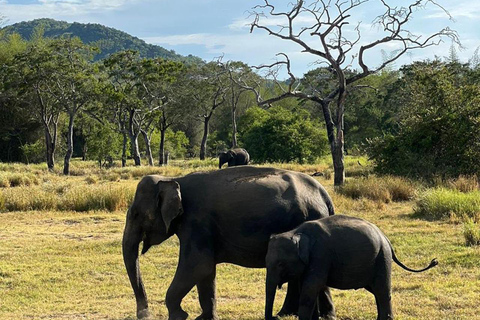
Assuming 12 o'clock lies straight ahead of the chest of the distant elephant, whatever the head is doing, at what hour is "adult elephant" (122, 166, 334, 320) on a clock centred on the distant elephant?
The adult elephant is roughly at 9 o'clock from the distant elephant.

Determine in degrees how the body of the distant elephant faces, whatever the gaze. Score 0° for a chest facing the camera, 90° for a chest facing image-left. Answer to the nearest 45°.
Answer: approximately 90°

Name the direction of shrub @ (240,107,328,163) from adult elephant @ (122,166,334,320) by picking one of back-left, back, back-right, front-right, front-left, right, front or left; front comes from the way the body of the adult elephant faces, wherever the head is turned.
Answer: right

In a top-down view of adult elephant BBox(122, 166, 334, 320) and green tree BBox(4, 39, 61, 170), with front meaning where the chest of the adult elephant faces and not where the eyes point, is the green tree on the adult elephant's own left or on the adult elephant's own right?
on the adult elephant's own right

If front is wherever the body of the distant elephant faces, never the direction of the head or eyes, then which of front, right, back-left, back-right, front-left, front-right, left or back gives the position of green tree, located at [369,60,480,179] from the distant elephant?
back

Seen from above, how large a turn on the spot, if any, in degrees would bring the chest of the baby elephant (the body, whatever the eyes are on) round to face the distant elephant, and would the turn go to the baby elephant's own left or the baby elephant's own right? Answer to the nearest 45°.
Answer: approximately 90° to the baby elephant's own right

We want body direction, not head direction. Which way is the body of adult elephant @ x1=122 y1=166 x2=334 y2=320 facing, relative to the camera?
to the viewer's left

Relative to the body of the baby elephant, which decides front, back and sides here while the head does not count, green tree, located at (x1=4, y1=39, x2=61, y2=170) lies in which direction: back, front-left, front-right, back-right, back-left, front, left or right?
front-right

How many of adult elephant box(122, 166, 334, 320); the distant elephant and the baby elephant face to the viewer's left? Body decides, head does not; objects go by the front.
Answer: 3

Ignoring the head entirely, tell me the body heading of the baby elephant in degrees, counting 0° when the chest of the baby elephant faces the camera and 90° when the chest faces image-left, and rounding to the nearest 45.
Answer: approximately 90°
